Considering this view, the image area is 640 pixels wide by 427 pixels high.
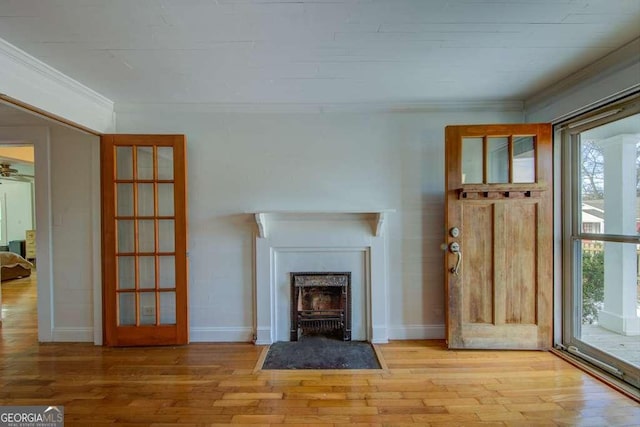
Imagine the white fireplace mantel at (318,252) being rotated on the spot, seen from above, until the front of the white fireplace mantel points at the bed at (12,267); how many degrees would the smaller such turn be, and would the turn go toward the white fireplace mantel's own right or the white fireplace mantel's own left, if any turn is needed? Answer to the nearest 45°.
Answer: approximately 135° to the white fireplace mantel's own right

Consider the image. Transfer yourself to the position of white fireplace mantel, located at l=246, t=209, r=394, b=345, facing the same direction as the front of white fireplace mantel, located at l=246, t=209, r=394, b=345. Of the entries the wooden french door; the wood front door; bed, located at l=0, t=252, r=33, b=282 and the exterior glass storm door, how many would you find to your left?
2

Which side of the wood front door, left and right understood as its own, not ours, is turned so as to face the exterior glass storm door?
left

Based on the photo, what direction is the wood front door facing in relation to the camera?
toward the camera

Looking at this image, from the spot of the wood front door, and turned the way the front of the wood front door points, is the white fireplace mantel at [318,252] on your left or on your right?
on your right

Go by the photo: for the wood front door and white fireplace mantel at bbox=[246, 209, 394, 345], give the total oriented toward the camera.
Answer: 2

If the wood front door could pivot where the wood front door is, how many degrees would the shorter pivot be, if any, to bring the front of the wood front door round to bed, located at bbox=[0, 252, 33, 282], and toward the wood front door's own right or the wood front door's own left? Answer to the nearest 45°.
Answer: approximately 90° to the wood front door's own right

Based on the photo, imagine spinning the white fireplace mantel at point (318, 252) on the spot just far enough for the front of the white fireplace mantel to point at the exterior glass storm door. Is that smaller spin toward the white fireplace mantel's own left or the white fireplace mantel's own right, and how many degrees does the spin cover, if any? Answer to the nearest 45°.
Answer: approximately 90° to the white fireplace mantel's own left

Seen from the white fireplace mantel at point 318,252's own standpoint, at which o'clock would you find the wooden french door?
The wooden french door is roughly at 3 o'clock from the white fireplace mantel.

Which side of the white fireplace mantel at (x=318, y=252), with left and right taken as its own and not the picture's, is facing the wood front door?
left

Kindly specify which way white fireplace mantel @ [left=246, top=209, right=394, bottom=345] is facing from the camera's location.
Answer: facing the viewer
